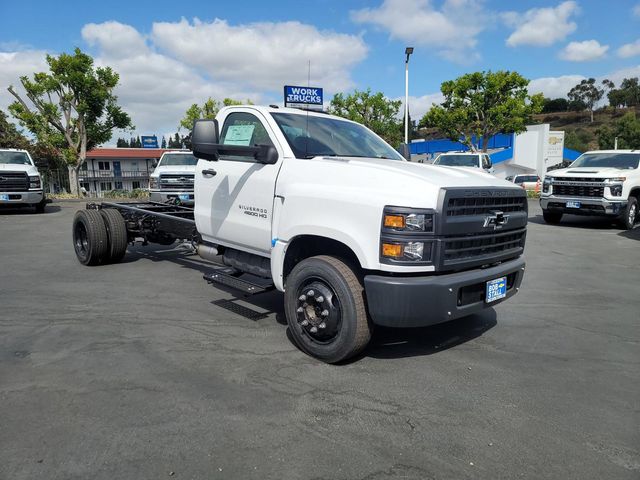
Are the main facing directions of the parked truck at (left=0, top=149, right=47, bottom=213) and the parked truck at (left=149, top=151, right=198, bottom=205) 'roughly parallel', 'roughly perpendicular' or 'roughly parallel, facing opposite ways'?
roughly parallel

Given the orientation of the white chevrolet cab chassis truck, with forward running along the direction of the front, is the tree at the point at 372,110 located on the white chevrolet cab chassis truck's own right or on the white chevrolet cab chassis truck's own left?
on the white chevrolet cab chassis truck's own left

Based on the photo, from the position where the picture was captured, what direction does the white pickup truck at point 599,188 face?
facing the viewer and to the left of the viewer

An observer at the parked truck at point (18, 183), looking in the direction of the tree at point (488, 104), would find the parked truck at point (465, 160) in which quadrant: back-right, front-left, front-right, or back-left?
front-right

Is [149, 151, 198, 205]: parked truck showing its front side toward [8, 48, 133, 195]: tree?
no

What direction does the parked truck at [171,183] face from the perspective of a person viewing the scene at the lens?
facing the viewer

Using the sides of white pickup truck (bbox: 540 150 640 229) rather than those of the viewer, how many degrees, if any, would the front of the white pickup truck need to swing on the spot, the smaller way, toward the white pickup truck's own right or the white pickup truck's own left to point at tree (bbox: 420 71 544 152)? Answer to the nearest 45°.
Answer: approximately 135° to the white pickup truck's own right

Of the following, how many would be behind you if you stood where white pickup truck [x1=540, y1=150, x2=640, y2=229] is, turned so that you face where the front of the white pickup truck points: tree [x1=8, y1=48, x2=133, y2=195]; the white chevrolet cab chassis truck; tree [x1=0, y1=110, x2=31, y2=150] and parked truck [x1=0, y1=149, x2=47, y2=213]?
0

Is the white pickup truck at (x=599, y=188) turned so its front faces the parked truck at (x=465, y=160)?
no

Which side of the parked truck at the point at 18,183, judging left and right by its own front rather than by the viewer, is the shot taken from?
front

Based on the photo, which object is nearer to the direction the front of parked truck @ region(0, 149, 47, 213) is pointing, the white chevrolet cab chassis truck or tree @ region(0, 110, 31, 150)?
the white chevrolet cab chassis truck

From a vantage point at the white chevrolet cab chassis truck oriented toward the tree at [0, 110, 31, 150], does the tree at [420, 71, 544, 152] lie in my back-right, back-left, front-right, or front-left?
front-right

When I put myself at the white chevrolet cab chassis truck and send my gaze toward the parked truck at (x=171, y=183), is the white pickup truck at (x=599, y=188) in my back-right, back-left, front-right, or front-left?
front-right

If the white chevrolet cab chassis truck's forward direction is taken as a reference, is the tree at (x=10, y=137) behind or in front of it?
behind

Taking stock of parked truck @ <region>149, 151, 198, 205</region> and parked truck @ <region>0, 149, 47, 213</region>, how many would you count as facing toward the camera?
2

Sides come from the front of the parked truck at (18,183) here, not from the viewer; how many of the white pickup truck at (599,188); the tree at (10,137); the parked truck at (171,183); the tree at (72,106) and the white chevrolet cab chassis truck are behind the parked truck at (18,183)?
2

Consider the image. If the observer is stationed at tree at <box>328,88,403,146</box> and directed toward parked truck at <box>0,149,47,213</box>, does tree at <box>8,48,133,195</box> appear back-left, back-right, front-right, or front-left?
front-right

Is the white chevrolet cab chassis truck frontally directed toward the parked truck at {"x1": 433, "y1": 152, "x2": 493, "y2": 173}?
no
